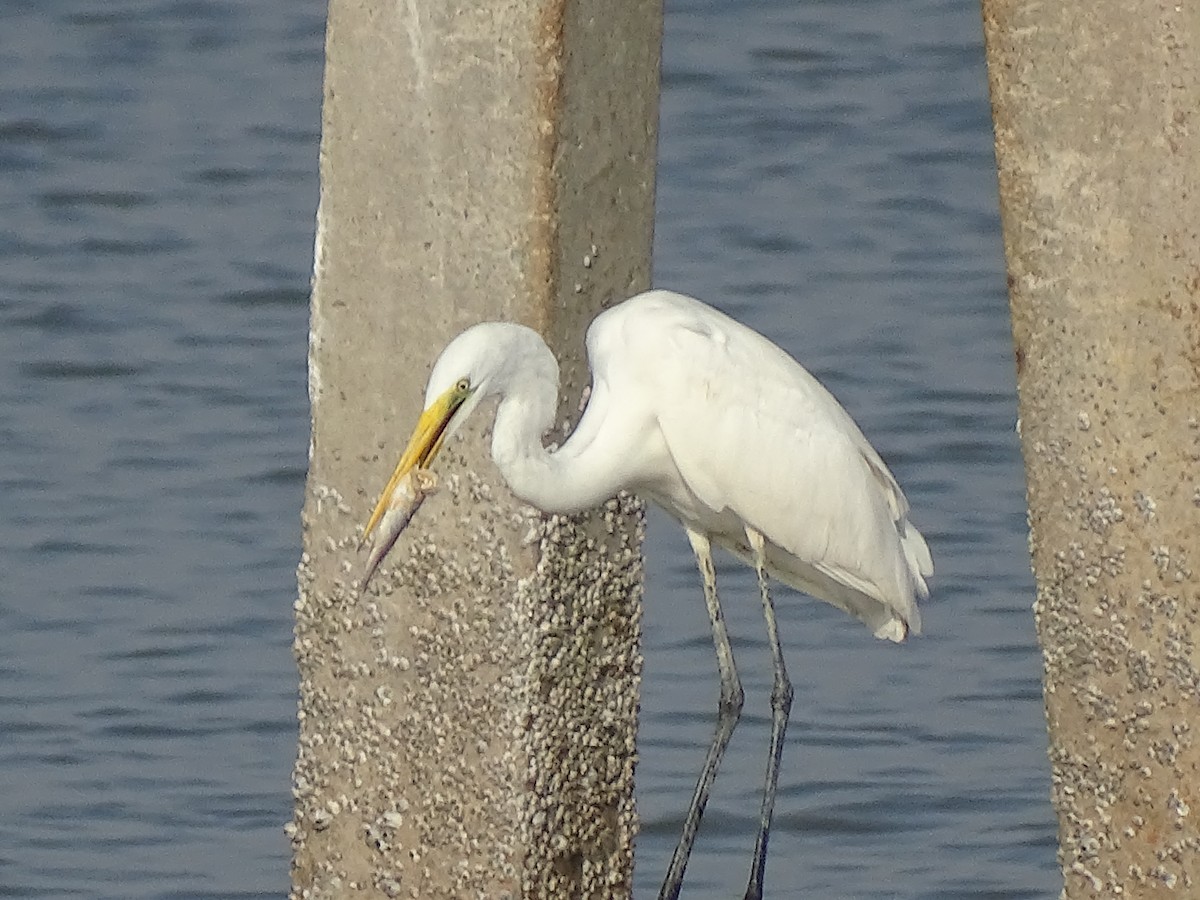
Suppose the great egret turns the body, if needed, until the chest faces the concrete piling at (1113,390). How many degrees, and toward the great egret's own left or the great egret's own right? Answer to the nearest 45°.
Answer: approximately 135° to the great egret's own left

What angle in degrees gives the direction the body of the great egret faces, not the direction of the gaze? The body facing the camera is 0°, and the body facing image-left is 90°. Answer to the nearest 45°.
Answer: approximately 90°

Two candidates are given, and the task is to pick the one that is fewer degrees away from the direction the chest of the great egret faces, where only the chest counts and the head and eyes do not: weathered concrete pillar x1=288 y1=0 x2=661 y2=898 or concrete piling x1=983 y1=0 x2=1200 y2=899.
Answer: the weathered concrete pillar
